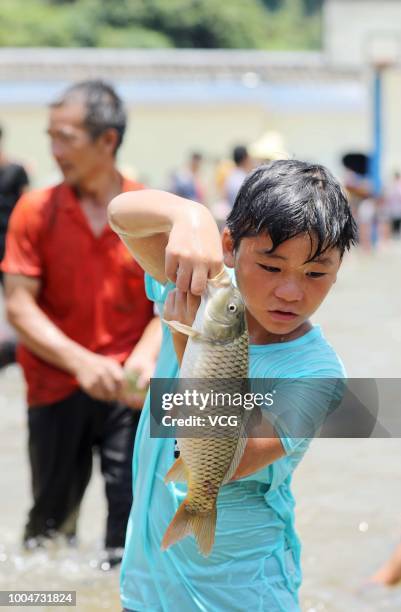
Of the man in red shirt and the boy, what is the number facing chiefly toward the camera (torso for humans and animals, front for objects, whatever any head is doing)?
2

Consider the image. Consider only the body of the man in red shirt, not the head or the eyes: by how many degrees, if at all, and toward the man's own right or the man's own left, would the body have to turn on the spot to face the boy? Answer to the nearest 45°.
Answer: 0° — they already face them

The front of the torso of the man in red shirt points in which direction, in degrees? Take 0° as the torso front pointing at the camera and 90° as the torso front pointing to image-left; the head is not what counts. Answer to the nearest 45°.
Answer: approximately 0°

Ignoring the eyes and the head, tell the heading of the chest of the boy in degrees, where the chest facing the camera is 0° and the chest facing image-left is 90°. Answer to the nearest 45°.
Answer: approximately 0°

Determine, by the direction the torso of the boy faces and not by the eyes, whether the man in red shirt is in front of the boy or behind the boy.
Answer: behind
